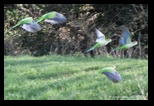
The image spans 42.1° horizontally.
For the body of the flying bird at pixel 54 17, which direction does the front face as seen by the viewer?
to the viewer's right
